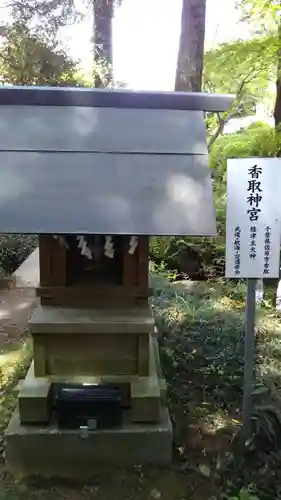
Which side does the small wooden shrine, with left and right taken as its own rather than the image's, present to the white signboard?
left

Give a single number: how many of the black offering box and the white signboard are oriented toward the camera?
2

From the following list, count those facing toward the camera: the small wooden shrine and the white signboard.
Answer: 2

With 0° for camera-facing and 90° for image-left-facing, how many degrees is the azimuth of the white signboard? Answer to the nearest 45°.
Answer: approximately 0°

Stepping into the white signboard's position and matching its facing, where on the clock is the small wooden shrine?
The small wooden shrine is roughly at 3 o'clock from the white signboard.

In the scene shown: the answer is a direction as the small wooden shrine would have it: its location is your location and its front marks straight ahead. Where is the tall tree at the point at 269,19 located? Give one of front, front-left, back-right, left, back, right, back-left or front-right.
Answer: back-left
